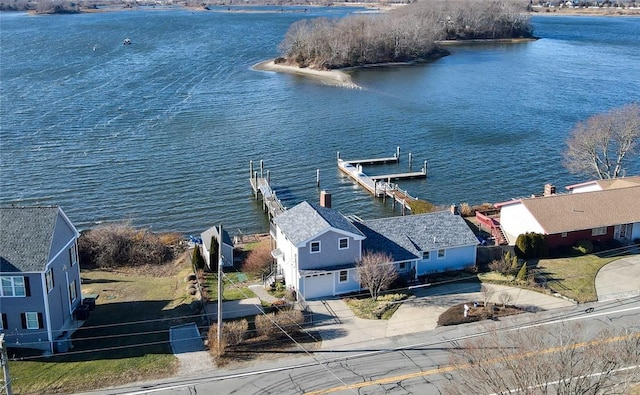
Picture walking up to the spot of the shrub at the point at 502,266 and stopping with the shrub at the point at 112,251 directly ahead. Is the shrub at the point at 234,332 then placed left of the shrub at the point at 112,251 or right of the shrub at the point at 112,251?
left

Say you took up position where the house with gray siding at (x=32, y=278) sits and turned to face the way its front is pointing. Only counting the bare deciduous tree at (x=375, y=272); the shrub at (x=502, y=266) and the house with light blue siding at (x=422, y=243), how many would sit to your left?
3

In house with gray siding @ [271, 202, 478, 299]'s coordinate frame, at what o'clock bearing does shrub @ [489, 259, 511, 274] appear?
The shrub is roughly at 9 o'clock from the house with gray siding.

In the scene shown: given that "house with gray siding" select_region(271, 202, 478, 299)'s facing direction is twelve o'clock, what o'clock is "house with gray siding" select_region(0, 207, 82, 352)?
"house with gray siding" select_region(0, 207, 82, 352) is roughly at 2 o'clock from "house with gray siding" select_region(271, 202, 478, 299).

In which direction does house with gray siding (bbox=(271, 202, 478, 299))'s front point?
toward the camera

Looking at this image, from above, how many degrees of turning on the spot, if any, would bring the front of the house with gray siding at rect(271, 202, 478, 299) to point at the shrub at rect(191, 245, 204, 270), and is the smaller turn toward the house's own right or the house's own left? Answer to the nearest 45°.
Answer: approximately 90° to the house's own right

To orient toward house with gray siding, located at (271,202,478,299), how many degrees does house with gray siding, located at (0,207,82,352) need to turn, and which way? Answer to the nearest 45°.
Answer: approximately 90° to its left

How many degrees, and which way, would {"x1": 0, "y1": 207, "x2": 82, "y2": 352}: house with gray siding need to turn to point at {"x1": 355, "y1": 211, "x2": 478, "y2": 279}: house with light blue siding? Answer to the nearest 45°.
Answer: approximately 90° to its left

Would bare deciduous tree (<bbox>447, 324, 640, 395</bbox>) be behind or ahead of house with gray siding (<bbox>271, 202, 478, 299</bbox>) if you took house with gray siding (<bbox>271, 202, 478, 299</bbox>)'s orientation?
ahead

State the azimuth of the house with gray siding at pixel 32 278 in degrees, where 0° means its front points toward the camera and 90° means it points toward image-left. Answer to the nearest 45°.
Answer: approximately 0°

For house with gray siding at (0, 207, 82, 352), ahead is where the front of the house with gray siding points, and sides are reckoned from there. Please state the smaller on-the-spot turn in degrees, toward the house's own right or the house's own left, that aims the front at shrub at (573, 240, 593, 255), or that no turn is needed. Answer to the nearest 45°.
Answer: approximately 90° to the house's own left

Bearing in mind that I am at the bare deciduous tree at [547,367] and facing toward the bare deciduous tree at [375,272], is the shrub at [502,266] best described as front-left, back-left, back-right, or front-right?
front-right

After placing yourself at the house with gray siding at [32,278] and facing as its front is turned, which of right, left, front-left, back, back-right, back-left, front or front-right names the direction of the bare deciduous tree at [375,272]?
left
